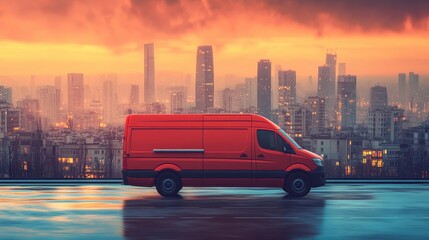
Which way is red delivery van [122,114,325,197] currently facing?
to the viewer's right
